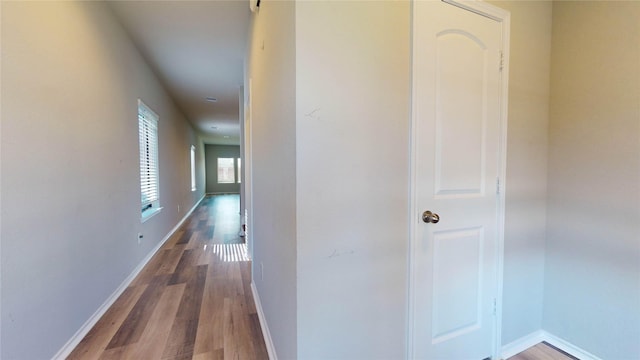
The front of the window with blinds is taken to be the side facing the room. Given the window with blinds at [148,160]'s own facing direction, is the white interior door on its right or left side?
on its right

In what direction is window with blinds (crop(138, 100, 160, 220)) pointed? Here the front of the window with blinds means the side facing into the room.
to the viewer's right
